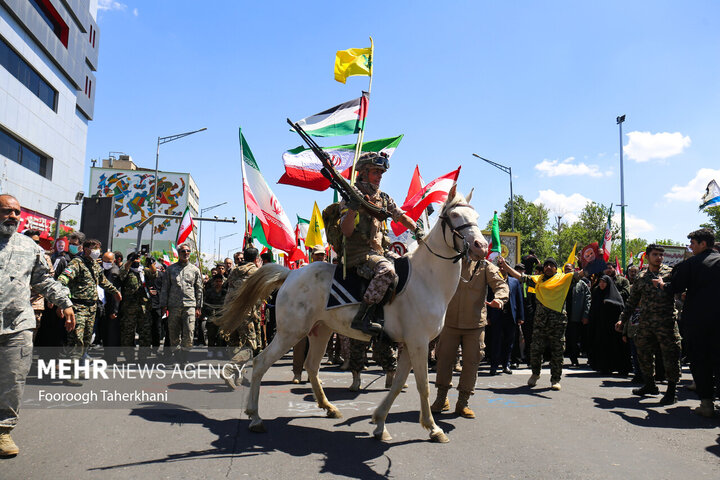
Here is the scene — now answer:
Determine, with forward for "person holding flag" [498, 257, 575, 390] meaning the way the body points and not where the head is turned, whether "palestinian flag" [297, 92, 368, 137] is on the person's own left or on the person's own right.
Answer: on the person's own right

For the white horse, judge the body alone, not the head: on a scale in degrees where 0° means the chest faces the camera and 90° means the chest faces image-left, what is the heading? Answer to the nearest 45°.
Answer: approximately 315°

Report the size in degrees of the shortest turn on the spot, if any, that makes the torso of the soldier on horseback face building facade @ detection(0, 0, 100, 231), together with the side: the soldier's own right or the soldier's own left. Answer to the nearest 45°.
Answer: approximately 180°

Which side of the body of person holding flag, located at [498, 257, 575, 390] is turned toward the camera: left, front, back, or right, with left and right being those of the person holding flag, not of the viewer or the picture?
front

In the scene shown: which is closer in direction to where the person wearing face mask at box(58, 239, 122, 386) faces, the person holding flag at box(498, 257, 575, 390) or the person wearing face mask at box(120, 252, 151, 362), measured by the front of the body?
the person holding flag

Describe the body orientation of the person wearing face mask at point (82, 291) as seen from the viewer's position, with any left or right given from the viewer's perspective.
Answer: facing the viewer and to the right of the viewer

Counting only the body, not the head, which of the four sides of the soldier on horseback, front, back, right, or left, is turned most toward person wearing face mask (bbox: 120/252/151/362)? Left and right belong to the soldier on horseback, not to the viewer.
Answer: back

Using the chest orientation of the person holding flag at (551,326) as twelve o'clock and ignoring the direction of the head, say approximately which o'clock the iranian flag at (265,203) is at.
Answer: The iranian flag is roughly at 3 o'clock from the person holding flag.

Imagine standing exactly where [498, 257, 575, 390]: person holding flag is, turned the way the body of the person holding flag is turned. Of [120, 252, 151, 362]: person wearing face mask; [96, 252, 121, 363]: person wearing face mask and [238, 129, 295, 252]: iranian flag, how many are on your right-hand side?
3

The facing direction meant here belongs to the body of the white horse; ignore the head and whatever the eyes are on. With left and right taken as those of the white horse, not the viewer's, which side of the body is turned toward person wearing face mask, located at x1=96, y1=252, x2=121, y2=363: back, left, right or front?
back
